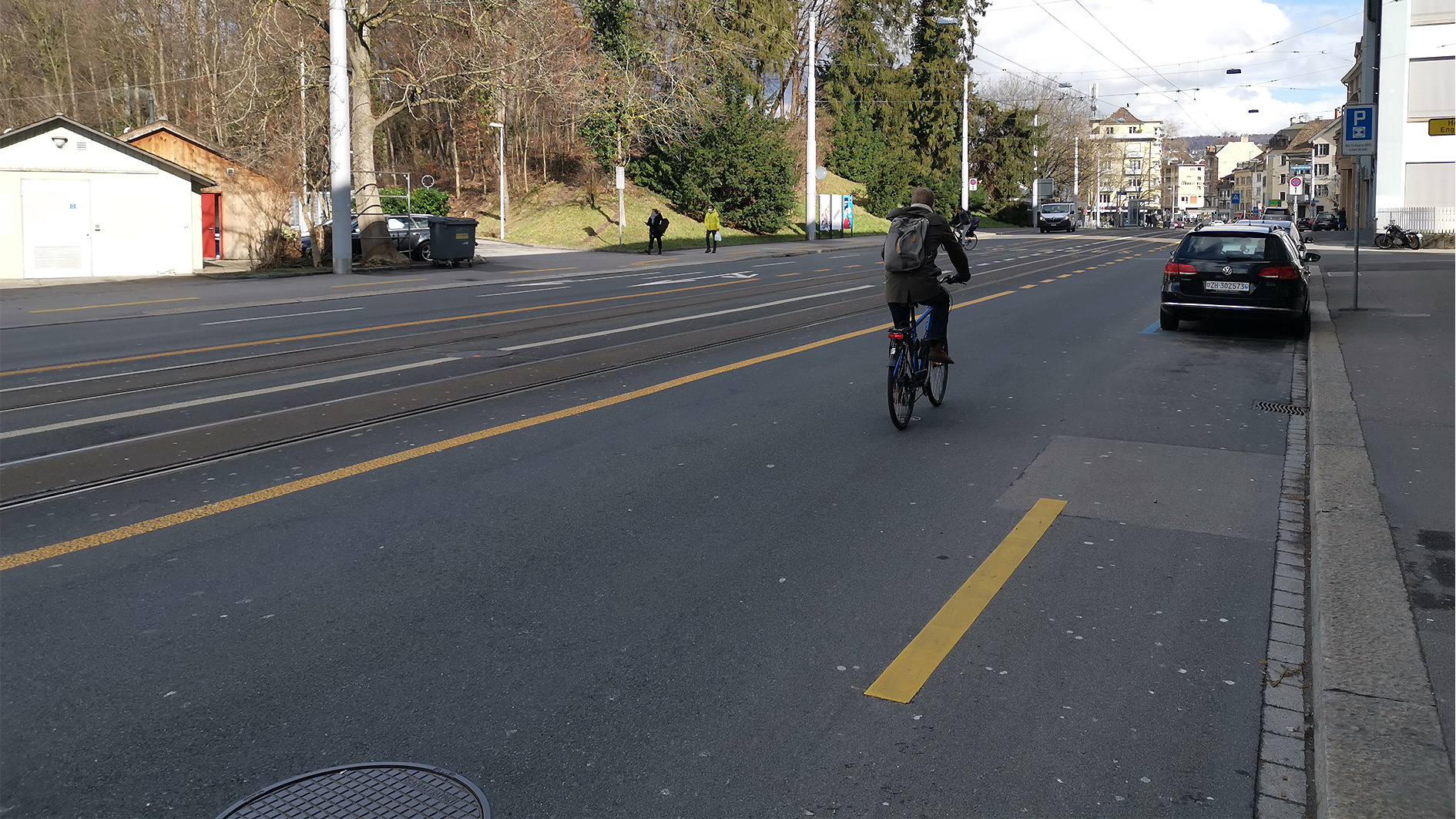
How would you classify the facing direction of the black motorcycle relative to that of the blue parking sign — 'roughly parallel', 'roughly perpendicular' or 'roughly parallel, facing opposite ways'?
roughly perpendicular

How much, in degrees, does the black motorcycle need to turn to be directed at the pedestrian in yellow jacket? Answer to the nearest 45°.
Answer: approximately 45° to its left

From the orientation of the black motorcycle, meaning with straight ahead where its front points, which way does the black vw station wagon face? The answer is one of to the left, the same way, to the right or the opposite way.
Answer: to the right

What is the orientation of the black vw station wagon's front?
away from the camera

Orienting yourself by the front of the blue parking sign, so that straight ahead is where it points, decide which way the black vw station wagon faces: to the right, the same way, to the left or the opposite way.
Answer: the opposite way

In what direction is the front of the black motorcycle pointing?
to the viewer's left

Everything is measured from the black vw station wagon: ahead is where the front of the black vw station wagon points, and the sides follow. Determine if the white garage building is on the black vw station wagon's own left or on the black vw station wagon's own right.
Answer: on the black vw station wagon's own left

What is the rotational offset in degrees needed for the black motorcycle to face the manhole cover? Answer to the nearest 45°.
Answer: approximately 90° to its left
